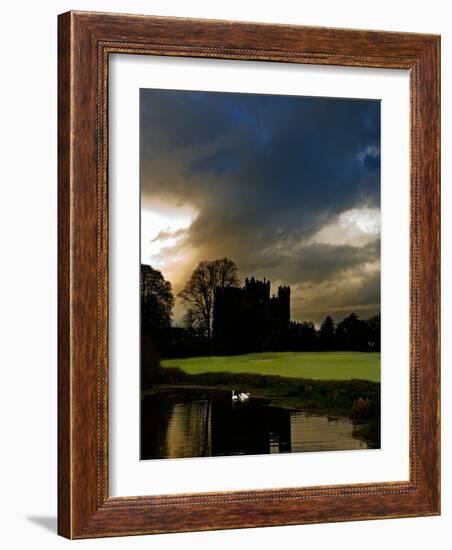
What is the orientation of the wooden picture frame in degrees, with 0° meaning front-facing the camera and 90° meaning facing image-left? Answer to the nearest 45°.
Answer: approximately 315°
